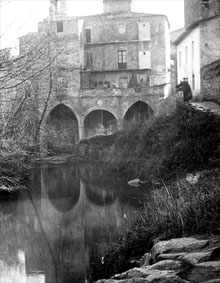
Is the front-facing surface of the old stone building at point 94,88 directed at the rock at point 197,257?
yes

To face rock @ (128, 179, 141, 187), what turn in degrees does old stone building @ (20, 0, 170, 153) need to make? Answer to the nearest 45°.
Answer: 0° — it already faces it

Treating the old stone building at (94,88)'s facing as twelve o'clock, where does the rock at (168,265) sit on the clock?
The rock is roughly at 12 o'clock from the old stone building.

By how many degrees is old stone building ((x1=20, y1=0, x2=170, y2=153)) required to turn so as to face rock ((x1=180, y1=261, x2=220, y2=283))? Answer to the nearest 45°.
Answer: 0° — it already faces it

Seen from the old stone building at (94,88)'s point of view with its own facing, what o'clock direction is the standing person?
The standing person is roughly at 11 o'clock from the old stone building.

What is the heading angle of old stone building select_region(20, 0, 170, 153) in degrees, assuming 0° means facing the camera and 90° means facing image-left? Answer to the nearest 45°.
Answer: approximately 0°

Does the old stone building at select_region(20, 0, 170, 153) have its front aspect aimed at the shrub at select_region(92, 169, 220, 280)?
yes

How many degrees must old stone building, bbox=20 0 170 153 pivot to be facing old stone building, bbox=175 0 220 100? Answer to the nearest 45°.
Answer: approximately 45° to its left
